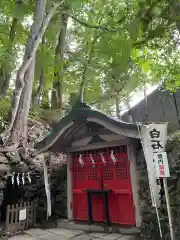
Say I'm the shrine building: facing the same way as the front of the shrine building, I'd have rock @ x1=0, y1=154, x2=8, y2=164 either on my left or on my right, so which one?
on my right

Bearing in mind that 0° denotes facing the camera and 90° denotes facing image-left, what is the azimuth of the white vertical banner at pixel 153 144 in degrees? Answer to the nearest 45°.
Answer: approximately 0°

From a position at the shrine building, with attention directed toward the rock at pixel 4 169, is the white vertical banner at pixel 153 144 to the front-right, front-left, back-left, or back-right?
back-left

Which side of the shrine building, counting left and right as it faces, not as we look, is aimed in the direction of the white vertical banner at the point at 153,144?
left

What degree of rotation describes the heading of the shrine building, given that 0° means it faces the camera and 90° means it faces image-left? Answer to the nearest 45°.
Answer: approximately 45°

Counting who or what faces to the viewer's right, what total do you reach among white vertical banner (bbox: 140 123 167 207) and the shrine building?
0

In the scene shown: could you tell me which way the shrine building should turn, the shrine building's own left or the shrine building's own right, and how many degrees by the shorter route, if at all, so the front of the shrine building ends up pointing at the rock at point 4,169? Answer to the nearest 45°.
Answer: approximately 45° to the shrine building's own right
